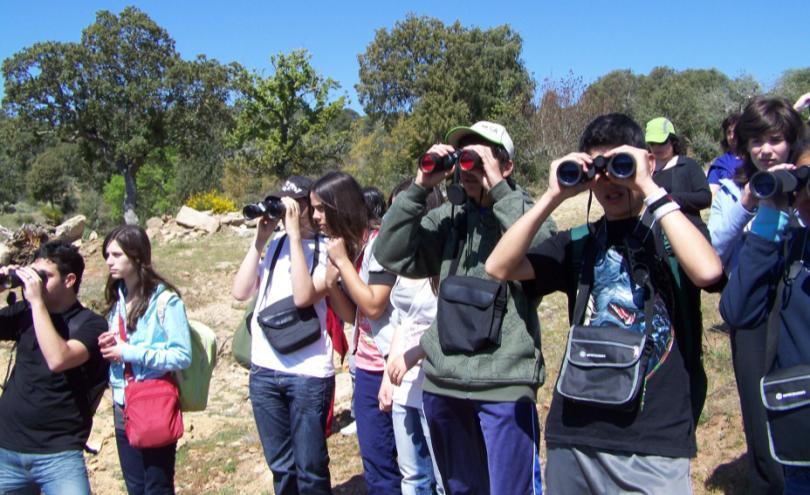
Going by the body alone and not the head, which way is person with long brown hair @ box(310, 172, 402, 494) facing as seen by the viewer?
to the viewer's left

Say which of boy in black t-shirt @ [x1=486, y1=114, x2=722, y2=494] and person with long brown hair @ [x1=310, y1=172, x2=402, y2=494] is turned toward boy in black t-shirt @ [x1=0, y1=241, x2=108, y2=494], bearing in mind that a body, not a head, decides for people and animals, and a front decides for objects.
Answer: the person with long brown hair

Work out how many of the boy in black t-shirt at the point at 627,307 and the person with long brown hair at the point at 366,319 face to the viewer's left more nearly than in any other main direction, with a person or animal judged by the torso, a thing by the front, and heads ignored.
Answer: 1

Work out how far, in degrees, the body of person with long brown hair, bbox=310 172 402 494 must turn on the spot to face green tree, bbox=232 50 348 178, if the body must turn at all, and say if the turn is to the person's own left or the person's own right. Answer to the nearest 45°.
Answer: approximately 90° to the person's own right

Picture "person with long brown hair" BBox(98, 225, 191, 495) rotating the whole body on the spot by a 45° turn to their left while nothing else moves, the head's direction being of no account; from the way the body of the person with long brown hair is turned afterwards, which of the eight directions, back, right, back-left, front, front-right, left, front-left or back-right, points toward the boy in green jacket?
front-left

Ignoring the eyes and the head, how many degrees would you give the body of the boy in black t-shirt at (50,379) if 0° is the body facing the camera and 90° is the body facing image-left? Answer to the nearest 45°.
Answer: approximately 45°

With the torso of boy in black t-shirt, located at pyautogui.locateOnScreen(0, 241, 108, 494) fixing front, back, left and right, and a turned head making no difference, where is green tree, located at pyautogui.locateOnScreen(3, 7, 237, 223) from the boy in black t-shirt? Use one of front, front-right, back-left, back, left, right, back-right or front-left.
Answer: back-right

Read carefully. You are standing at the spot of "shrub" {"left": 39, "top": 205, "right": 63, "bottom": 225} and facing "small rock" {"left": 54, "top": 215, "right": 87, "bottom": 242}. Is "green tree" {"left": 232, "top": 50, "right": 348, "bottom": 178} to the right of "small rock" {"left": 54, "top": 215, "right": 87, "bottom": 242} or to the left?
left
